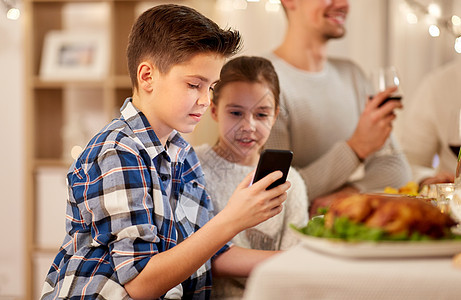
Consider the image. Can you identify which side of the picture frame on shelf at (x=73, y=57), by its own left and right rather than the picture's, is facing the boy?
front

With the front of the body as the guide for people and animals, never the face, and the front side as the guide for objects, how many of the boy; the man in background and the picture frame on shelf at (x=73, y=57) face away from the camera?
0

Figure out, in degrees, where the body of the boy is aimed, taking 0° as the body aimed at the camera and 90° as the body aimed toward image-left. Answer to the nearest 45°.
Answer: approximately 315°

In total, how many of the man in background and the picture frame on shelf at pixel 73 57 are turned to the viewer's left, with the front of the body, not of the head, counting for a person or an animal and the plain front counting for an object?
0

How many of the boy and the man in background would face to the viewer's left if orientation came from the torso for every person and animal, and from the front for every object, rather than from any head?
0

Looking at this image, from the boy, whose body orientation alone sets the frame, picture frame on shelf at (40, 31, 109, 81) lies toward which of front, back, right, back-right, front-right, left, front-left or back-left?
back-left

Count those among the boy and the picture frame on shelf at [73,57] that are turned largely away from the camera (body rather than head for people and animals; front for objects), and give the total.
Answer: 0

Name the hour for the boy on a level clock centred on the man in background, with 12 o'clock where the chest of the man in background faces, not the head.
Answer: The boy is roughly at 2 o'clock from the man in background.

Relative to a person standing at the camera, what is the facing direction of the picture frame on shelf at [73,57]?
facing the viewer
